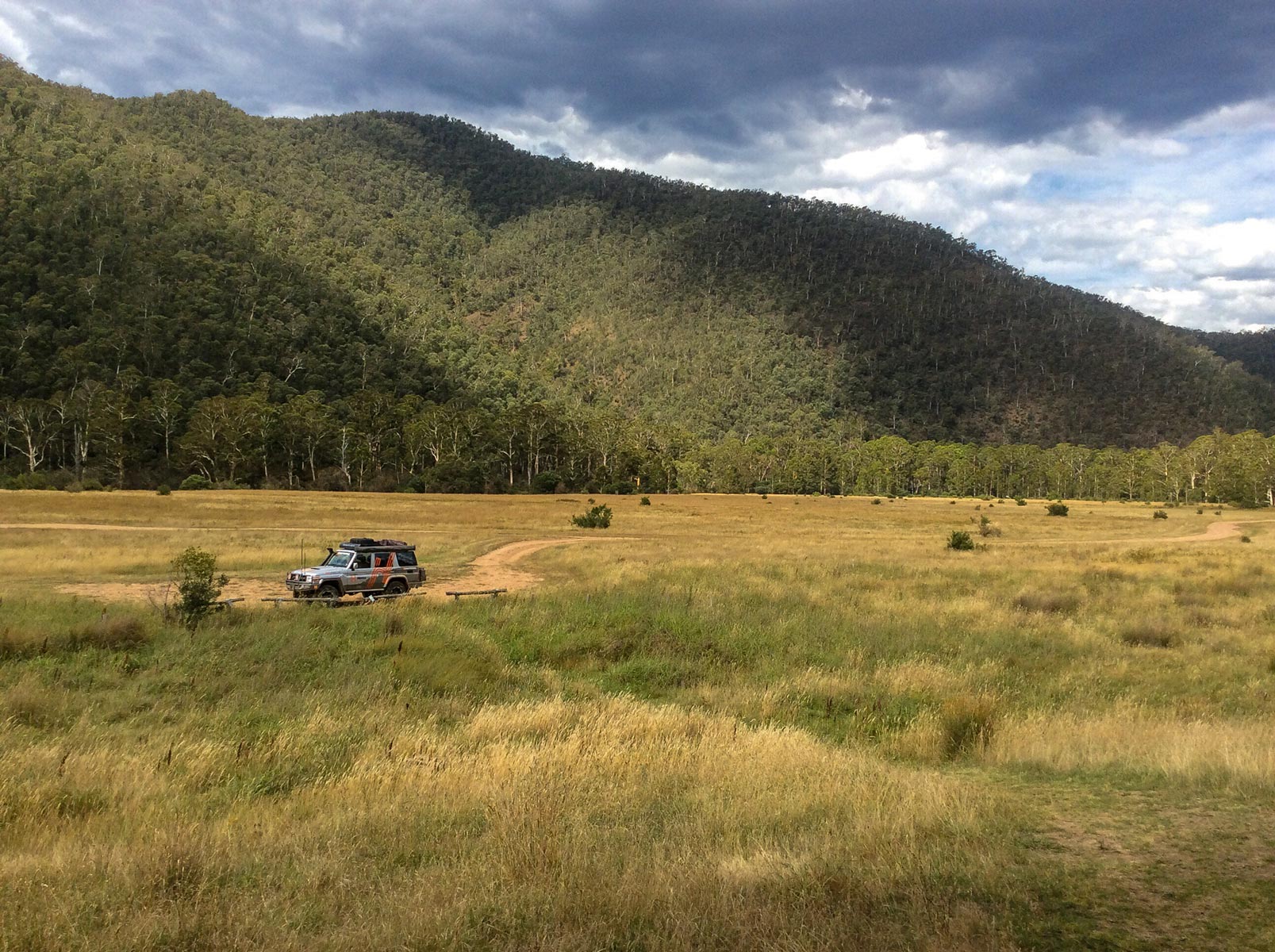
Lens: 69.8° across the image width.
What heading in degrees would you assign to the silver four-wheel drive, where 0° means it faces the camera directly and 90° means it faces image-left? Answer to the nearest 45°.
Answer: approximately 45°

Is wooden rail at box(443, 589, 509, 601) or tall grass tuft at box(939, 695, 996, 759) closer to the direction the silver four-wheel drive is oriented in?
the tall grass tuft

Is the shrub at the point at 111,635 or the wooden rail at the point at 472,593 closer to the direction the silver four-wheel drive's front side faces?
the shrub

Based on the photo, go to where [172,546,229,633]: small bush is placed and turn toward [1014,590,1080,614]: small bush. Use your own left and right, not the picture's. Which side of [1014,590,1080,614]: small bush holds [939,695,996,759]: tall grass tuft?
right

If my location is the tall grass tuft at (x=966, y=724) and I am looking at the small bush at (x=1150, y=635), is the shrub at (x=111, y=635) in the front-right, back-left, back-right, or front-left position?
back-left

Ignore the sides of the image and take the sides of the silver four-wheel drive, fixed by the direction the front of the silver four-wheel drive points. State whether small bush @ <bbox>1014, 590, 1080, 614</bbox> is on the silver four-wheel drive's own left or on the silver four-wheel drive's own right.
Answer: on the silver four-wheel drive's own left
